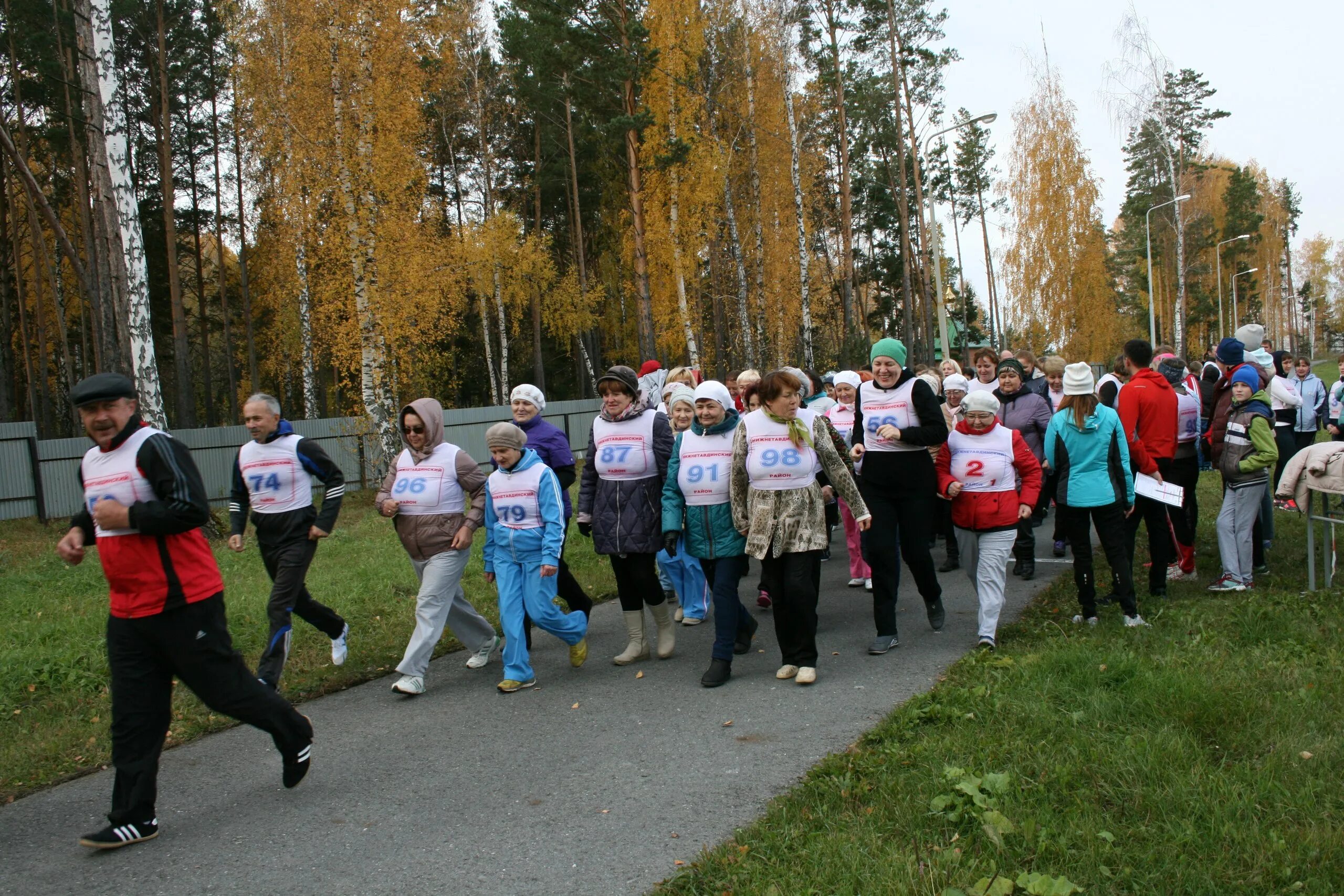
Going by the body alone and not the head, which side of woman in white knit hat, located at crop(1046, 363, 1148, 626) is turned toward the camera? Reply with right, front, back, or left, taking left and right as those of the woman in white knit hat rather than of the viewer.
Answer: back

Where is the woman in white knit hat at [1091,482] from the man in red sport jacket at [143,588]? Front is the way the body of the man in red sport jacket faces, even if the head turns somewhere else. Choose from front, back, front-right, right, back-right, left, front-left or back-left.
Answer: back-left

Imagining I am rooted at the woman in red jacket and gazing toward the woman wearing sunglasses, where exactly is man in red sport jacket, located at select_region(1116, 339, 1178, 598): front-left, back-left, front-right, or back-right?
back-right

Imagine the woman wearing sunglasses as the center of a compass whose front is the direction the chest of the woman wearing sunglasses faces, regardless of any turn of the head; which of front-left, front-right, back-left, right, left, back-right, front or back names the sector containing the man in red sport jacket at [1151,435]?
back-left

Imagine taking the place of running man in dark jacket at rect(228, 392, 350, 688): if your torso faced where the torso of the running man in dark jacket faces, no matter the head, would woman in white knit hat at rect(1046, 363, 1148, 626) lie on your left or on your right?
on your left

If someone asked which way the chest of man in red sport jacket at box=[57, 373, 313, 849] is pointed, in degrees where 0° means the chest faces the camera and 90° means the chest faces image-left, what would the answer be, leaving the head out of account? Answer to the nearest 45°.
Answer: approximately 45°

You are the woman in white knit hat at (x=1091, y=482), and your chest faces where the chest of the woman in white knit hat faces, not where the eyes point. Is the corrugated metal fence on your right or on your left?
on your left

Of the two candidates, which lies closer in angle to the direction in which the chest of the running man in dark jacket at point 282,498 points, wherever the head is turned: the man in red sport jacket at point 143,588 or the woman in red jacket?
the man in red sport jacket

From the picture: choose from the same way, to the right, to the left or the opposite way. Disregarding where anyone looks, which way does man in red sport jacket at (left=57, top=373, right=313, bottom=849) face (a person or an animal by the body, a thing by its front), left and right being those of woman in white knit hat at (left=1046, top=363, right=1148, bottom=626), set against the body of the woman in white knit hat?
the opposite way

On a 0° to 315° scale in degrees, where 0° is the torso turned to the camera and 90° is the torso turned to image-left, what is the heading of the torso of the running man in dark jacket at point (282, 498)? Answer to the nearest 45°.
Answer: approximately 45°

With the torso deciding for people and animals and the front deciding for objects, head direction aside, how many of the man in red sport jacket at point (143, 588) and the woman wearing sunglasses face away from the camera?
0

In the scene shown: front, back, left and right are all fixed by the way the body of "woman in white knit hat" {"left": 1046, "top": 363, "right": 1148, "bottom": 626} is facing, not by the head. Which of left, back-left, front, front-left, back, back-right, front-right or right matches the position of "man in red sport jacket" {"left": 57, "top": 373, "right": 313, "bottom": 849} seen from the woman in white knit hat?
back-left

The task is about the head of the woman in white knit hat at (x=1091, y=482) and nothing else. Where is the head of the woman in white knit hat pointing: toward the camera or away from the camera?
away from the camera
